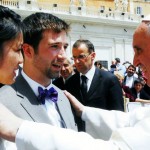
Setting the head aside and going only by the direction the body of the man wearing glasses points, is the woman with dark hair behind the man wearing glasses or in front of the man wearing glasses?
in front

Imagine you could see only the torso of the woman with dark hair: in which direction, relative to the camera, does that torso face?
to the viewer's right

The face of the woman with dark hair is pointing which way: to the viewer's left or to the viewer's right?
to the viewer's right

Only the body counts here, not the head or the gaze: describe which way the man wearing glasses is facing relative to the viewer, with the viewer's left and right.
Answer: facing the viewer and to the left of the viewer

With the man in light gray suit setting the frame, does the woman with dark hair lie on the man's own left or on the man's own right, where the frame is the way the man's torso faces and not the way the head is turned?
on the man's own right

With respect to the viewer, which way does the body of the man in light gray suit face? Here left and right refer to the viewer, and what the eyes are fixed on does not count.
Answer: facing the viewer and to the right of the viewer

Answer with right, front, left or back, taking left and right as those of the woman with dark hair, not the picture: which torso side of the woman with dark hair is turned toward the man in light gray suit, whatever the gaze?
left

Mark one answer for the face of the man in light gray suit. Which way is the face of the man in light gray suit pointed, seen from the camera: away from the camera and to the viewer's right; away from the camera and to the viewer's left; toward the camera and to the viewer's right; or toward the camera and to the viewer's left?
toward the camera and to the viewer's right

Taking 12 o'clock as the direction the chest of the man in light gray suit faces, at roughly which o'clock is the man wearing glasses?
The man wearing glasses is roughly at 8 o'clock from the man in light gray suit.

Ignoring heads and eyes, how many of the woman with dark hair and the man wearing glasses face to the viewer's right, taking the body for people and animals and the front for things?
1

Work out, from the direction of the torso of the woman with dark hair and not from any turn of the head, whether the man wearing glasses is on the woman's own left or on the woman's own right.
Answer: on the woman's own left

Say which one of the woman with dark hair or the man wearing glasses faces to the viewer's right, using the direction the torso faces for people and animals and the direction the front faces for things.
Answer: the woman with dark hair
